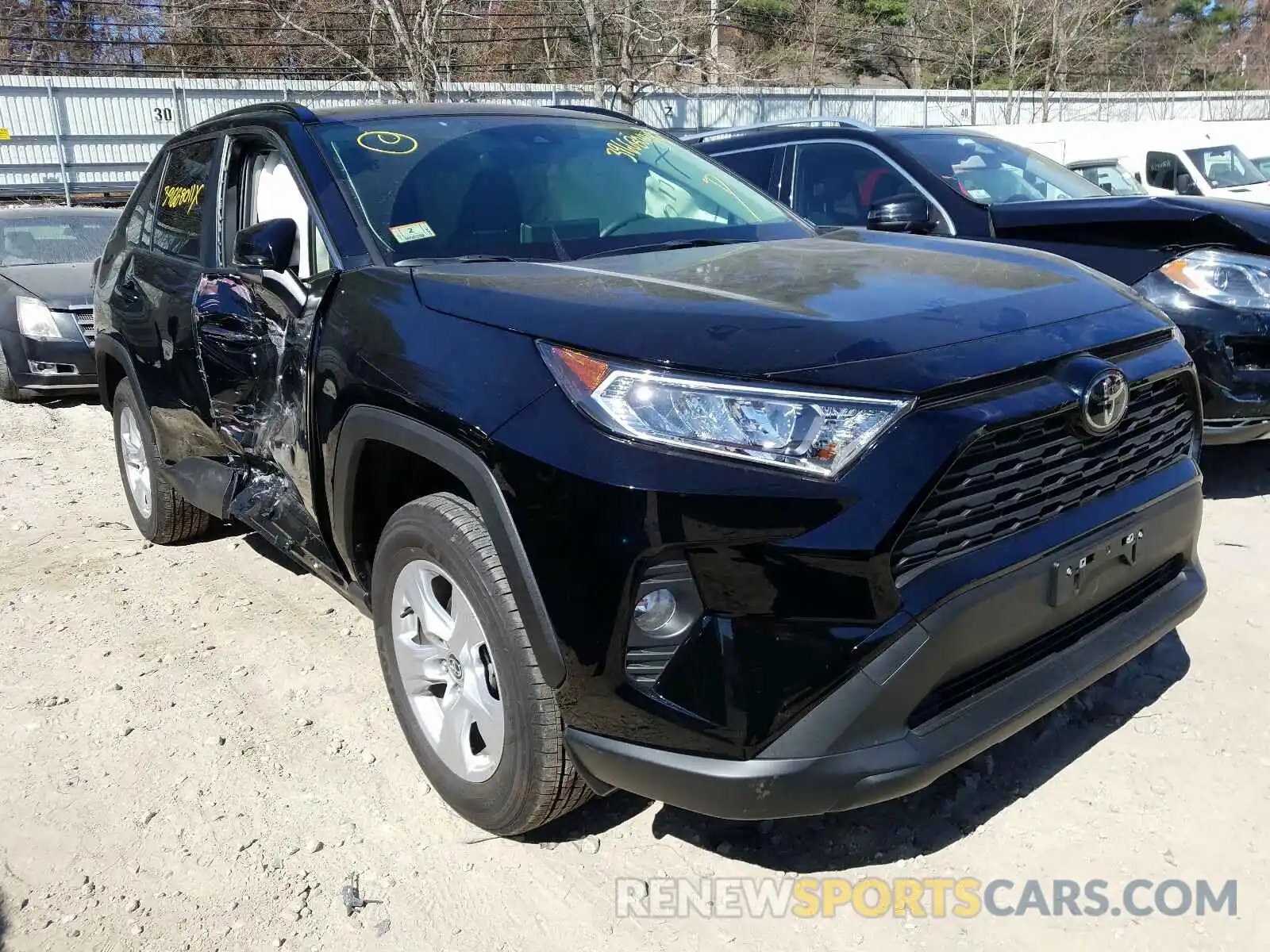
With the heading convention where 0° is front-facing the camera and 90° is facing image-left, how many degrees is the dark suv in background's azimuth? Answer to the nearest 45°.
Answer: approximately 315°

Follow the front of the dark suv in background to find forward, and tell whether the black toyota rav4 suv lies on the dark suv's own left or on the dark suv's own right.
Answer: on the dark suv's own right

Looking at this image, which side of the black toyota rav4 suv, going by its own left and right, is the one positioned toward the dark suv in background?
left
